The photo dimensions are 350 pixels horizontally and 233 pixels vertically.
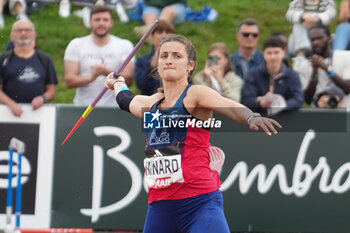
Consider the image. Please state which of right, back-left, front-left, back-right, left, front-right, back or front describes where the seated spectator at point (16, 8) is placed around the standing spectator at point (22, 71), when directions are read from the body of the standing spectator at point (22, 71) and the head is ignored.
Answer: back

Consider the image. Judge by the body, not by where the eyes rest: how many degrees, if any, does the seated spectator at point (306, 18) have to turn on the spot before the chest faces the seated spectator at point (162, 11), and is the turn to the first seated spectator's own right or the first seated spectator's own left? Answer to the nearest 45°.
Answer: approximately 90° to the first seated spectator's own right

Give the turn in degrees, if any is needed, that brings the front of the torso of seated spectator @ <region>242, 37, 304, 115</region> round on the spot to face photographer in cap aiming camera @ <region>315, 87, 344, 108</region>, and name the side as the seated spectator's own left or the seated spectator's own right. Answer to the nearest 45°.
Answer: approximately 90° to the seated spectator's own left

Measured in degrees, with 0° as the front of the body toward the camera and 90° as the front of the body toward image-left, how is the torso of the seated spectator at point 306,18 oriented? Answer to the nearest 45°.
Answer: approximately 0°

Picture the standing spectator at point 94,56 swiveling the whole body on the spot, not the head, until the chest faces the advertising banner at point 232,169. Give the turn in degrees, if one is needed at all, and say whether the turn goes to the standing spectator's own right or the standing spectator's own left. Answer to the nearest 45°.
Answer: approximately 90° to the standing spectator's own left

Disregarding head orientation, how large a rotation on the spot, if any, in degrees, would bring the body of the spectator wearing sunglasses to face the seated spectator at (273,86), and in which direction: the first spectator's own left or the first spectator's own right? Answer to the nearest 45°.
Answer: approximately 45° to the first spectator's own left

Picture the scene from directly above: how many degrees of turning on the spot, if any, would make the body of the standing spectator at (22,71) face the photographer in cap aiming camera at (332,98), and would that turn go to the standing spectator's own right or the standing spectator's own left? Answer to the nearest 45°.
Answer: approximately 90° to the standing spectator's own left

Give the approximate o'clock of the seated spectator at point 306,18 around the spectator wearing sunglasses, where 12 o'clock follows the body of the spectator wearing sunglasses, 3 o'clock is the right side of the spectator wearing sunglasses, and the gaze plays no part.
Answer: The seated spectator is roughly at 8 o'clock from the spectator wearing sunglasses.
